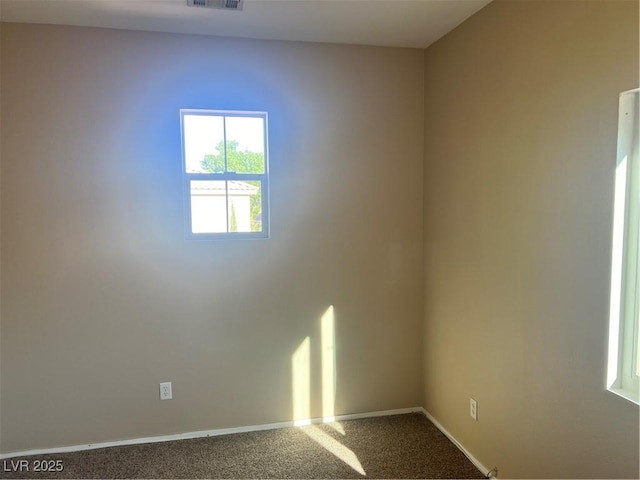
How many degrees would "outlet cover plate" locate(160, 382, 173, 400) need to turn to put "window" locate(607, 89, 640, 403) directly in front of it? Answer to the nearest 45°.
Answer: approximately 45° to its left

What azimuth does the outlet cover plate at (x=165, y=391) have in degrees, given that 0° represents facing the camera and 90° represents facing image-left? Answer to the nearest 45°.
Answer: approximately 0°
